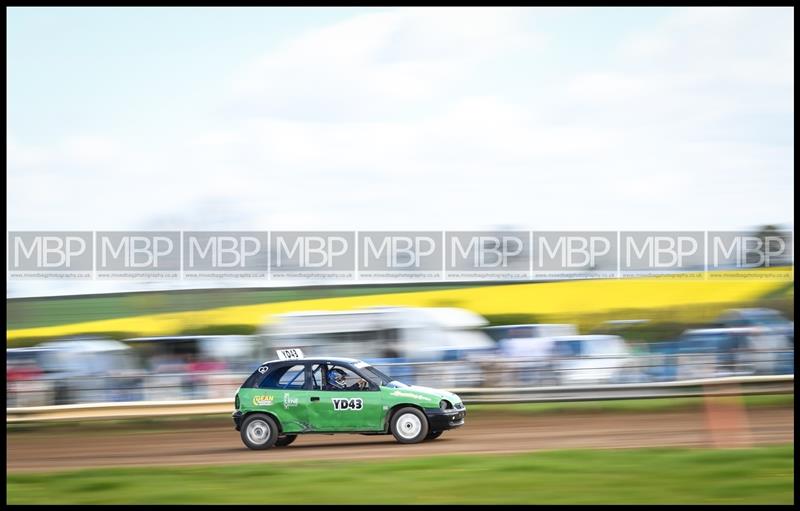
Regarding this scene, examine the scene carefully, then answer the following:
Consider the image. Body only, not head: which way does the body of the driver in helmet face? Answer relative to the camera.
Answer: to the viewer's right

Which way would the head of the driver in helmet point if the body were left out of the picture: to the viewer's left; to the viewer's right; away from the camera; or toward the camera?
to the viewer's right

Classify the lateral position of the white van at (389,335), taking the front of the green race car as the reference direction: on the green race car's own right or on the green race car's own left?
on the green race car's own left

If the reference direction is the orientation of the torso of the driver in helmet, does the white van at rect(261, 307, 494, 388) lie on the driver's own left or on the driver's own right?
on the driver's own left

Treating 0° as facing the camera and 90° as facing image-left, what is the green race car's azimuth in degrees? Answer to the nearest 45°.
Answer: approximately 270°
